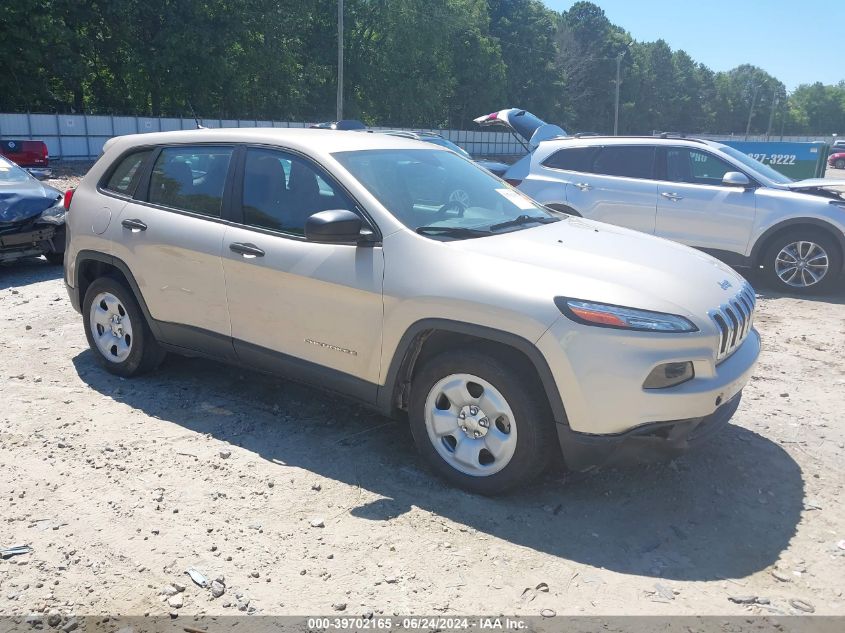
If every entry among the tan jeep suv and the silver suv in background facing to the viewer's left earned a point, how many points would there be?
0

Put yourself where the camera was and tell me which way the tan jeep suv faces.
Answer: facing the viewer and to the right of the viewer

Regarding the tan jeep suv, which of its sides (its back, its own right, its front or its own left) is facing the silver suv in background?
left

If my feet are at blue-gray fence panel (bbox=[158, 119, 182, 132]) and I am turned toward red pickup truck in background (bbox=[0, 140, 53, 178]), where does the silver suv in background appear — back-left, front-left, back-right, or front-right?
front-left

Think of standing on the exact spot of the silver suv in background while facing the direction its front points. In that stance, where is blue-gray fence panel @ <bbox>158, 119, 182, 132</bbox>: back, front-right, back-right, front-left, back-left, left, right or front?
back-left

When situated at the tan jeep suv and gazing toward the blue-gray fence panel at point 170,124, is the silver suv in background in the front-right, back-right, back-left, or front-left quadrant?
front-right

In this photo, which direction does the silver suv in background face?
to the viewer's right

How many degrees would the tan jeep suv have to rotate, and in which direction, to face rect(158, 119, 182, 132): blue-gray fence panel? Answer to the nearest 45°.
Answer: approximately 135° to its left

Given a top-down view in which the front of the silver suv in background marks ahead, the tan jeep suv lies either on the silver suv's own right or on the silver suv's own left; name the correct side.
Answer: on the silver suv's own right
